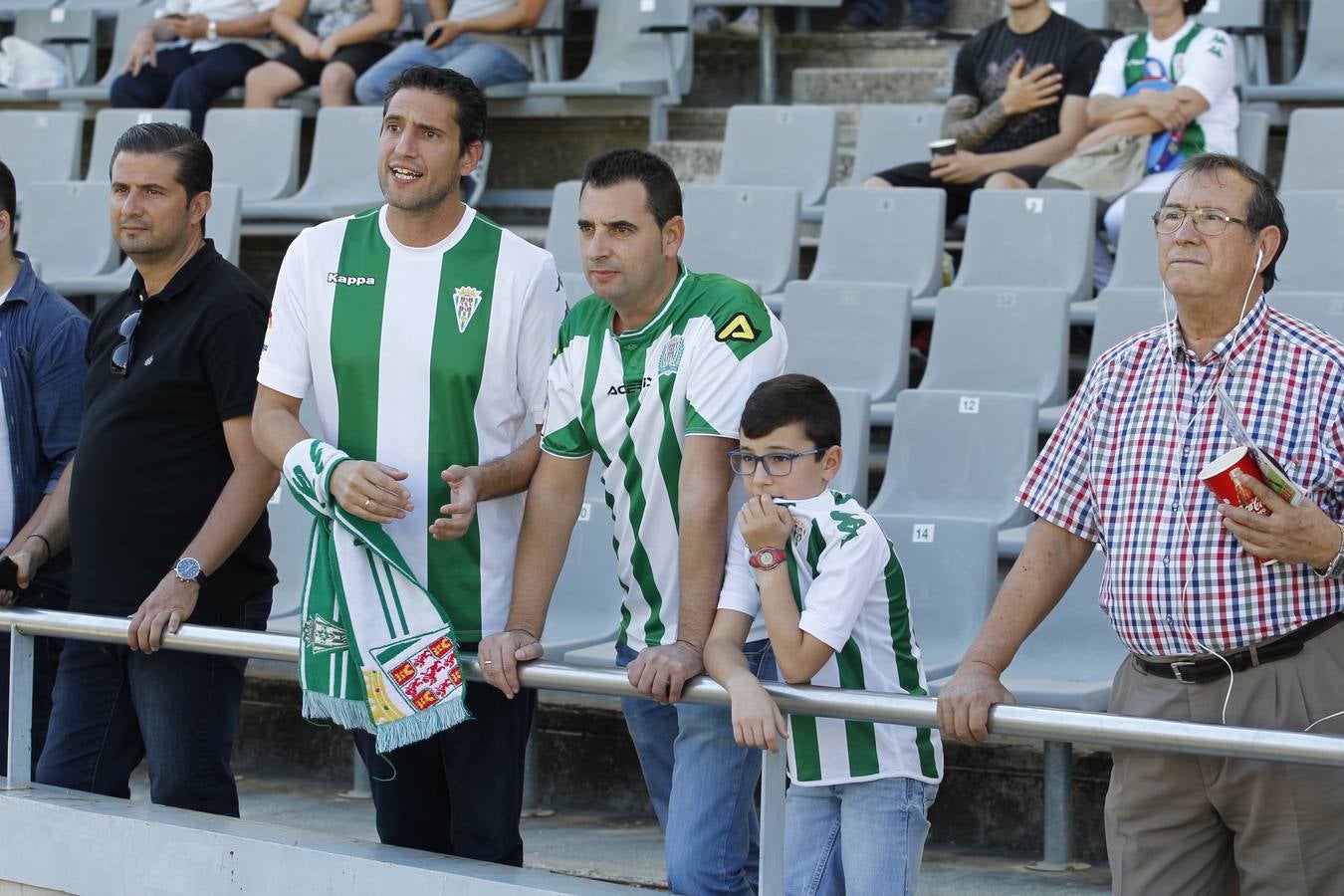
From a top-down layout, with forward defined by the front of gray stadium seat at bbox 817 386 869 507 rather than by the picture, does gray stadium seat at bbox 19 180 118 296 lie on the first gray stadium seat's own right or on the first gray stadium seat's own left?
on the first gray stadium seat's own right

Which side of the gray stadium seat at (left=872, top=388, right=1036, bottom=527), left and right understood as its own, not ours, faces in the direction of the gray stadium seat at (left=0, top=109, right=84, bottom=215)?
right

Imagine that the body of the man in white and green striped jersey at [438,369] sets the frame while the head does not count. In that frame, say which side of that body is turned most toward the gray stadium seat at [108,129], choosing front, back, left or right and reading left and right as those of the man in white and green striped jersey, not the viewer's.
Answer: back

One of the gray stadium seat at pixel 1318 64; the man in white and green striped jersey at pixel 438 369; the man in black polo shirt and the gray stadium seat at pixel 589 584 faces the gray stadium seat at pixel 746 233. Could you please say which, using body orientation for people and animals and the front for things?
the gray stadium seat at pixel 1318 64

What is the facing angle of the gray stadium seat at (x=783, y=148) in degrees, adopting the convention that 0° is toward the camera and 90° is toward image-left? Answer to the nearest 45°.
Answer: approximately 45°

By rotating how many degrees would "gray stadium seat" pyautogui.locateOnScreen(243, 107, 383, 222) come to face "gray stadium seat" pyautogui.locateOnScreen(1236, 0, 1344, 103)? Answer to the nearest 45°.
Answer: approximately 135° to its left

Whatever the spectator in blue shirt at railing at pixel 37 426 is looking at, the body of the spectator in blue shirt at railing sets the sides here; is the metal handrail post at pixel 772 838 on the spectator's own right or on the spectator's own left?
on the spectator's own left

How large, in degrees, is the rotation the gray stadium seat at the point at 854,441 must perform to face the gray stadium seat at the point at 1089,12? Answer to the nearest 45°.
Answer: approximately 135° to its right

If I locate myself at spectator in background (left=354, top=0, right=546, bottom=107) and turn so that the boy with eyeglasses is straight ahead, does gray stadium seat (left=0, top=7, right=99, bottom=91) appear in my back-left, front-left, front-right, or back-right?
back-right

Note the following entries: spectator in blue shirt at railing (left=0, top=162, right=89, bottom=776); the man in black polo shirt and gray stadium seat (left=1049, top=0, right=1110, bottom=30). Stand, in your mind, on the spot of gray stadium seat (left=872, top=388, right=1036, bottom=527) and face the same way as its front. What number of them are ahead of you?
2
